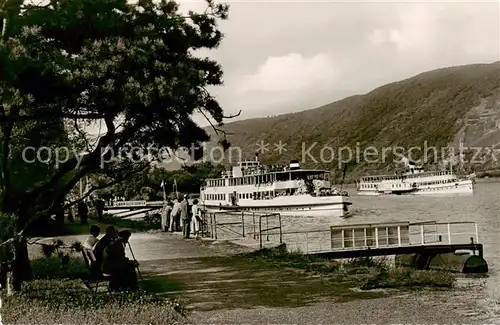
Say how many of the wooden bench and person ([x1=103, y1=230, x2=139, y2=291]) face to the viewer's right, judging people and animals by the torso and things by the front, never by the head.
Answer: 2

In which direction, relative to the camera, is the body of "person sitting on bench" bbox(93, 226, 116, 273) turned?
to the viewer's right

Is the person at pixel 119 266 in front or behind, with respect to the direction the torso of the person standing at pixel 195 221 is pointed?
behind

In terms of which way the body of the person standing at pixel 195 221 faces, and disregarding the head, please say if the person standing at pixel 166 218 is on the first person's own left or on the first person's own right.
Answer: on the first person's own left

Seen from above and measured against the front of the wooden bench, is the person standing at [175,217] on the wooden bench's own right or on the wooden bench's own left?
on the wooden bench's own left

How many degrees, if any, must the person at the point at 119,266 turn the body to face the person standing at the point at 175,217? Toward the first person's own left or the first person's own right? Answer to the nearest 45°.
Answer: approximately 90° to the first person's own left

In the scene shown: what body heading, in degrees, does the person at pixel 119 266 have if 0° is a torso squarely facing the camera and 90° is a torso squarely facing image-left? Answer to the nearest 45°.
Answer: approximately 270°

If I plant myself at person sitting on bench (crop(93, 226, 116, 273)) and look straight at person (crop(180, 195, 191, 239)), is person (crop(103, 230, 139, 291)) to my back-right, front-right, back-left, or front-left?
back-right

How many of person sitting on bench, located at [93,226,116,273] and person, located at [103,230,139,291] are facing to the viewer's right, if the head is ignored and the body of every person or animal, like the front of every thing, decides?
2

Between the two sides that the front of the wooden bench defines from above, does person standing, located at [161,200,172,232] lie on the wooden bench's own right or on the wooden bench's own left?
on the wooden bench's own left

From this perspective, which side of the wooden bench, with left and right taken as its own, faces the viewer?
right

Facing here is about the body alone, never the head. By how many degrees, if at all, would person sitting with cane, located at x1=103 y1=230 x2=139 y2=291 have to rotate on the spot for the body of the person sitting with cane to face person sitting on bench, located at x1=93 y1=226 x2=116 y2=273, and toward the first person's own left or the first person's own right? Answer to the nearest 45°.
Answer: approximately 135° to the first person's own left

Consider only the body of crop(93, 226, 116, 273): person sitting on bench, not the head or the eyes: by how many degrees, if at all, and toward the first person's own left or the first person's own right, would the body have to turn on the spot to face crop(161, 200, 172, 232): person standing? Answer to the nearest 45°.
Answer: approximately 90° to the first person's own left

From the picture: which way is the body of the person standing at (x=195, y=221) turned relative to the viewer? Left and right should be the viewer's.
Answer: facing away from the viewer and to the right of the viewer
